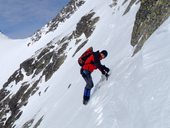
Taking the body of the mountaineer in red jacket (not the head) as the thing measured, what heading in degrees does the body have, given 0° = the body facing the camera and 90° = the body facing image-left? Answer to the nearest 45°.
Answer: approximately 270°
